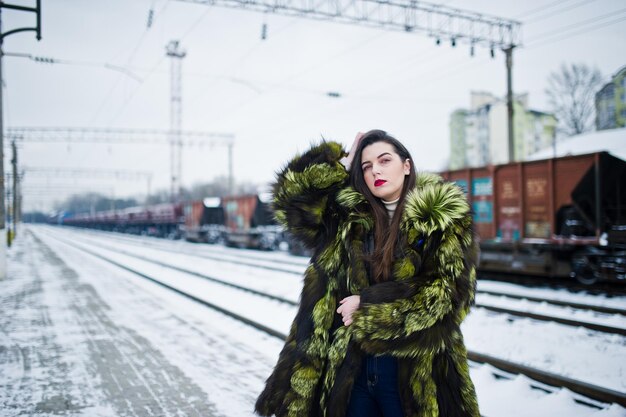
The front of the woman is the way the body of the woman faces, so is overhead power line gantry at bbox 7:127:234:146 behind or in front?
behind

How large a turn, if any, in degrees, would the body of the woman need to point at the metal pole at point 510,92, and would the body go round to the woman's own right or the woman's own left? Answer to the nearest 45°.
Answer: approximately 180°

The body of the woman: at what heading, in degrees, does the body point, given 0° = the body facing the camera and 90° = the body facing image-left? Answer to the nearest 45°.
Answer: approximately 0°

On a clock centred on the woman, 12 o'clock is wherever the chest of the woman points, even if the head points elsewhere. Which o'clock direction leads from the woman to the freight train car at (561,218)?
The freight train car is roughly at 7 o'clock from the woman.

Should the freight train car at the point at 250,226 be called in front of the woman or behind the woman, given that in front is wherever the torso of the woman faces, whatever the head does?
behind

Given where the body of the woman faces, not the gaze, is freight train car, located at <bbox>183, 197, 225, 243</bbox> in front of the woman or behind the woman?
behind

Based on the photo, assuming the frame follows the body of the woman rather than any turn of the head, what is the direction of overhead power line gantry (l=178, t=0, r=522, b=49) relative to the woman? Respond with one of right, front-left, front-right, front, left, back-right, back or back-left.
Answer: back
